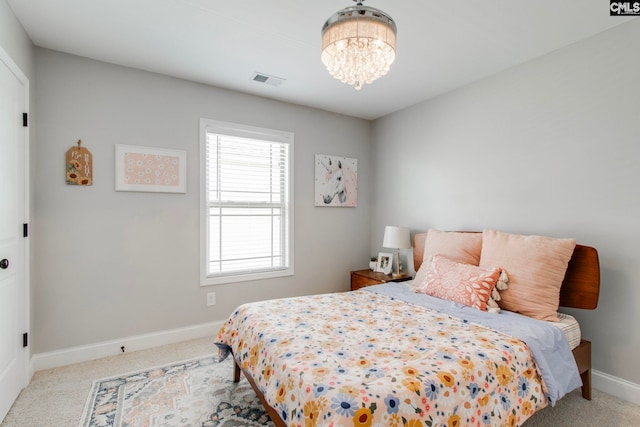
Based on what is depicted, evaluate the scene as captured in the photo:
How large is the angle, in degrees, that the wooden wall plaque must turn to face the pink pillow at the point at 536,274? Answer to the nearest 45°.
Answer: approximately 45° to its left

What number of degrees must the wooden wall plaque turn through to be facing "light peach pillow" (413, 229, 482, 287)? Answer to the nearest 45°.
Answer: approximately 45° to its left

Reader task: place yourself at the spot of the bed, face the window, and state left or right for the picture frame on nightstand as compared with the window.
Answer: right

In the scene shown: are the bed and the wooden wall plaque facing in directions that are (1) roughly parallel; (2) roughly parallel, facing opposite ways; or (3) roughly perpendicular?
roughly perpendicular

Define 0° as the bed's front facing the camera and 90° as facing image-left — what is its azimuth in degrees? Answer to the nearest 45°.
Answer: approximately 45°

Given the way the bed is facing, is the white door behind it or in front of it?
in front

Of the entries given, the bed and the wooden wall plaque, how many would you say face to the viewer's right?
0

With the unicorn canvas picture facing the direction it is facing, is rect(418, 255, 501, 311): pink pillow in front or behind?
in front
